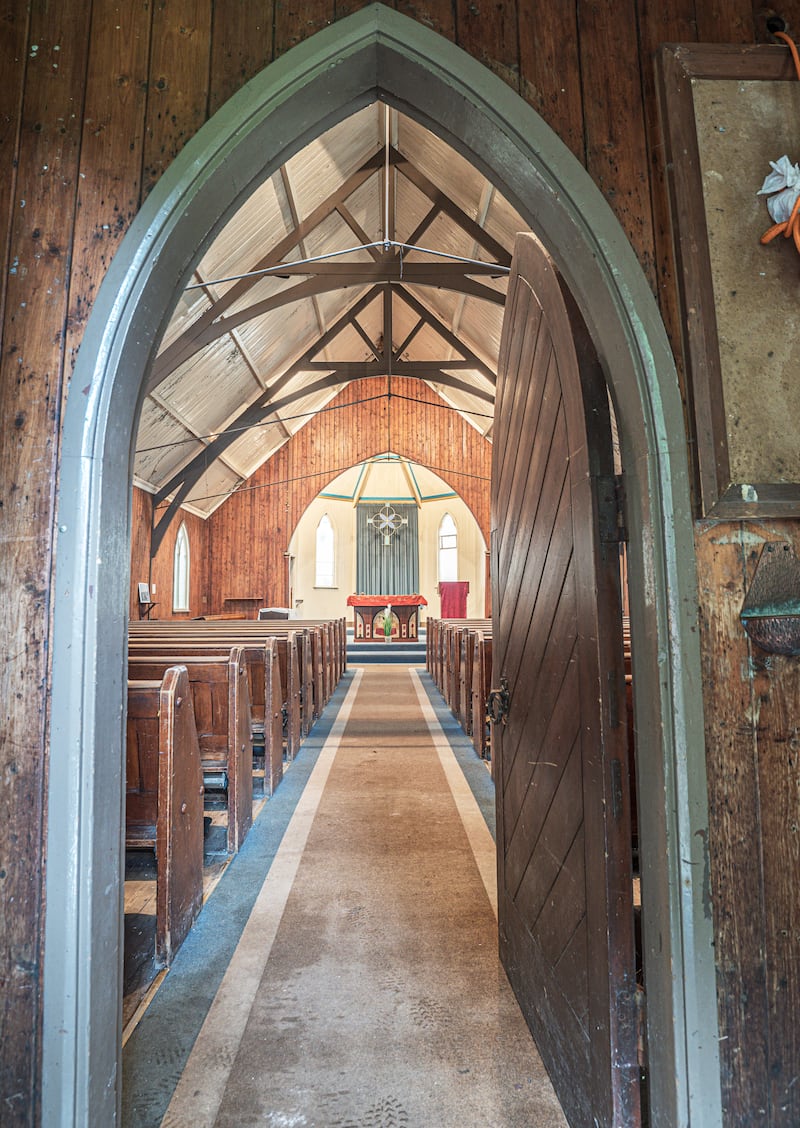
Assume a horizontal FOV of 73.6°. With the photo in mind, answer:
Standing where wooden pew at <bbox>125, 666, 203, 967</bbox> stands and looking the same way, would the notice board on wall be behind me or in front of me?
behind

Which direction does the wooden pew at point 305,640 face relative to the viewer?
away from the camera

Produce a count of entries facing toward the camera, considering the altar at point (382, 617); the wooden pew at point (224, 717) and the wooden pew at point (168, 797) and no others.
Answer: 1

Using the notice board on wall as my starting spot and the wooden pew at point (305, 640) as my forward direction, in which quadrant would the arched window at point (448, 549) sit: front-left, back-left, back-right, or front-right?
front-right

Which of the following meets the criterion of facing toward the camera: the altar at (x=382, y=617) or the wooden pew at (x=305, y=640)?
the altar

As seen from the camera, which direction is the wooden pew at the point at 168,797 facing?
away from the camera

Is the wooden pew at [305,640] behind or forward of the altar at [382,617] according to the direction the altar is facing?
forward

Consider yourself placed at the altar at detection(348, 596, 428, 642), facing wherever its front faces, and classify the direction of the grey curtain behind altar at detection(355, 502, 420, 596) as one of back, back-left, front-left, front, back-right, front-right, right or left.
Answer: back

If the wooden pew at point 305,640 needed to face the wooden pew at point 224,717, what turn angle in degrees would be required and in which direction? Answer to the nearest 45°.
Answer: approximately 180°

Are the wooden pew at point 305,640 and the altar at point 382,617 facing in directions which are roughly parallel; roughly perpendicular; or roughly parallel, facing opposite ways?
roughly parallel, facing opposite ways

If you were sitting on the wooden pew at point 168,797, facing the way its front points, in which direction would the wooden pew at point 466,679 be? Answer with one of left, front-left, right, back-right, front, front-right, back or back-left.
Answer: front-right

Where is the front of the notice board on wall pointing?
toward the camera

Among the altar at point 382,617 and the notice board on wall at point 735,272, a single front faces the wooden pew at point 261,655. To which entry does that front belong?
the altar

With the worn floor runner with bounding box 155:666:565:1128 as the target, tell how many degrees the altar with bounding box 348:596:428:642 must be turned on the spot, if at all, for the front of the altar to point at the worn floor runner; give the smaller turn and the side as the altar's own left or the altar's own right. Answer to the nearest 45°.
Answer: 0° — it already faces it

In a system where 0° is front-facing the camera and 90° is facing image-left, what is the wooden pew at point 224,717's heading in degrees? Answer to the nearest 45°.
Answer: approximately 180°

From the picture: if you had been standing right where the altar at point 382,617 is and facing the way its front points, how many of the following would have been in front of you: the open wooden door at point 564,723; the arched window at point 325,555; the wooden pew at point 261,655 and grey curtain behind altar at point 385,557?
2

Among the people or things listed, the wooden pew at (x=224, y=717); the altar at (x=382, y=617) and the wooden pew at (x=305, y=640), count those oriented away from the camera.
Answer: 2
